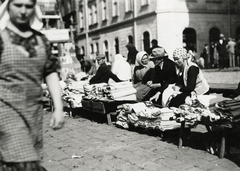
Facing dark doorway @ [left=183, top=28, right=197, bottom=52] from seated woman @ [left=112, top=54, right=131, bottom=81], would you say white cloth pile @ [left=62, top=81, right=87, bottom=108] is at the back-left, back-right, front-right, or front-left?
back-left

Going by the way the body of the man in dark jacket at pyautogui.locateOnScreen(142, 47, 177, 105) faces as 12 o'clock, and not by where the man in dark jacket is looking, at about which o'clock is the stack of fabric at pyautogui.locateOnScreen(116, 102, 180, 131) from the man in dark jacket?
The stack of fabric is roughly at 11 o'clock from the man in dark jacket.

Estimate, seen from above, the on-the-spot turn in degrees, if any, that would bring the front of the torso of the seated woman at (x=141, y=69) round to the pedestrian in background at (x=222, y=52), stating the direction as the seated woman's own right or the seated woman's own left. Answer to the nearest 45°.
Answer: approximately 135° to the seated woman's own left

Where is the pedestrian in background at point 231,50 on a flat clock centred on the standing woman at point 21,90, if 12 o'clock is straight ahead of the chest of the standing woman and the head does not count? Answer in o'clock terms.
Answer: The pedestrian in background is roughly at 7 o'clock from the standing woman.

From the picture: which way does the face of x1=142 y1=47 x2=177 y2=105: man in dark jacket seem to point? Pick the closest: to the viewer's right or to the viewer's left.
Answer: to the viewer's left

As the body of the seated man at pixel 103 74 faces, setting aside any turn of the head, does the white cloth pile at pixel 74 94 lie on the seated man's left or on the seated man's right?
on the seated man's right

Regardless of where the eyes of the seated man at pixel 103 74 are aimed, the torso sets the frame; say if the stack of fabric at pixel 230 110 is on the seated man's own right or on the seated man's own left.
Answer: on the seated man's own left
